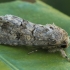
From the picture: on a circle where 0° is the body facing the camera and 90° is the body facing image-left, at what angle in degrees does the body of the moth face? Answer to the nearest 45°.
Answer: approximately 270°
